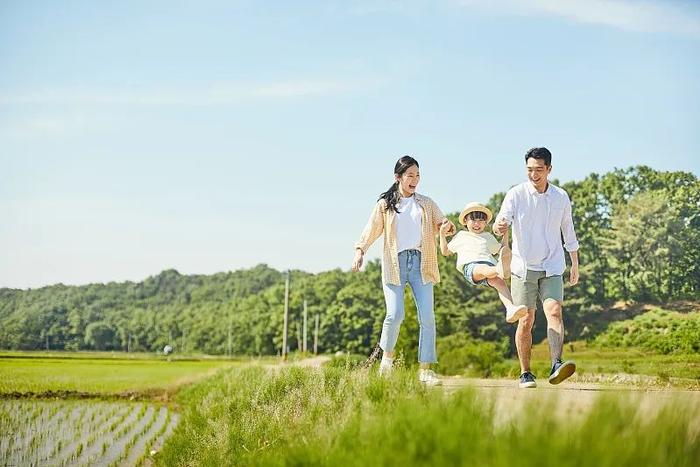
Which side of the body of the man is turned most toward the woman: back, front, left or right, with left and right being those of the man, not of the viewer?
right

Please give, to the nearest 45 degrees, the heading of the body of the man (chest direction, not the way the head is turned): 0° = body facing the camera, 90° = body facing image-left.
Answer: approximately 0°

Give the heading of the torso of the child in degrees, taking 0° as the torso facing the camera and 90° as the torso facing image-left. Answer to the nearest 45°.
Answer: approximately 0°
